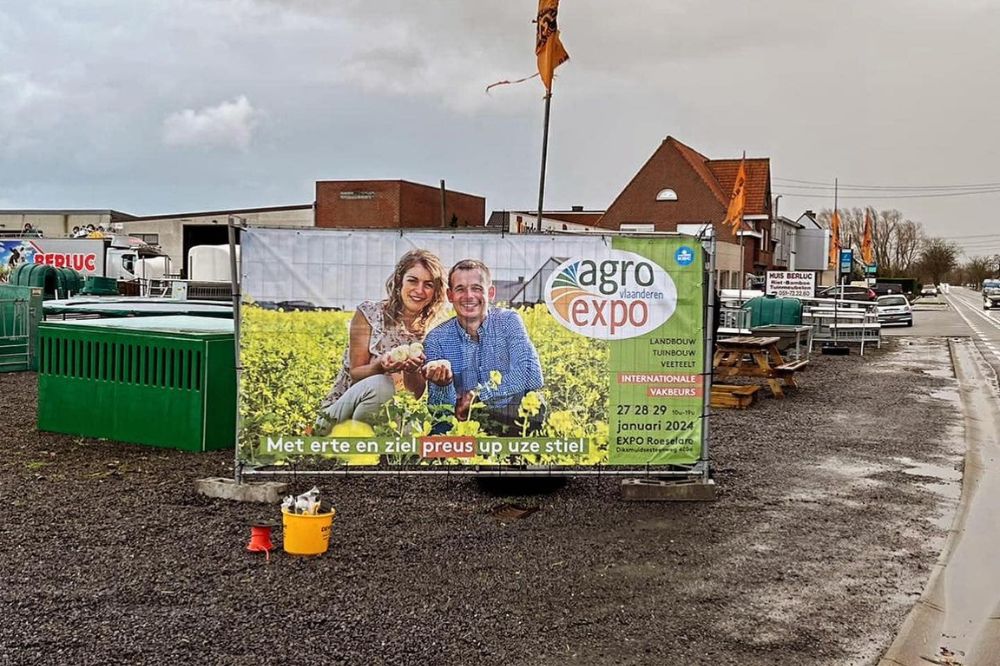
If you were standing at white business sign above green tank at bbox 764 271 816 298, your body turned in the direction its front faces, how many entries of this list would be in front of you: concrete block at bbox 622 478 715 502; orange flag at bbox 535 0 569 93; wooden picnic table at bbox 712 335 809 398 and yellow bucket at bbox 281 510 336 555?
4

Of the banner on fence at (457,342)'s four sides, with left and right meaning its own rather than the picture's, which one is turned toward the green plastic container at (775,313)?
back

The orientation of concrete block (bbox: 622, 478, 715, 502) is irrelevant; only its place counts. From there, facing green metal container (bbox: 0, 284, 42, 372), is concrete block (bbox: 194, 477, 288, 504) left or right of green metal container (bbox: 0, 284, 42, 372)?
left

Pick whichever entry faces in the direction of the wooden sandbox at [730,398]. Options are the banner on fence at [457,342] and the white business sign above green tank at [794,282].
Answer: the white business sign above green tank at [794,282]

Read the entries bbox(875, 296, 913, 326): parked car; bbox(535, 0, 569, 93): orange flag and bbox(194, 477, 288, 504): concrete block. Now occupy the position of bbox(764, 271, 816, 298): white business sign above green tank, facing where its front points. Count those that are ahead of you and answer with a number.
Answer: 2

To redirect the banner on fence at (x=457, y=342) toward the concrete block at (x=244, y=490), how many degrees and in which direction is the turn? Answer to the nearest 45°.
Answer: approximately 90° to its right

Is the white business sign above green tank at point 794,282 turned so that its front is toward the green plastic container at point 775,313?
yes

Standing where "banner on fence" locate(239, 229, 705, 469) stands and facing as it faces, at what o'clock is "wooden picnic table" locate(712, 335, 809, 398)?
The wooden picnic table is roughly at 7 o'clock from the banner on fence.

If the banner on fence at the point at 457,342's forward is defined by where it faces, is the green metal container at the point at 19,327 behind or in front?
behind

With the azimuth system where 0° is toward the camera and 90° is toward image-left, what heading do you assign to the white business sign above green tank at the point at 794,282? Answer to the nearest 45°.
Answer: approximately 0°

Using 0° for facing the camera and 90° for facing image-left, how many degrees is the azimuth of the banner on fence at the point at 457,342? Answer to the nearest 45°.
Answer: approximately 0°

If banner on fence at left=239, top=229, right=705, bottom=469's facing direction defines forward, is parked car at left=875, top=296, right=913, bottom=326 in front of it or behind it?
behind

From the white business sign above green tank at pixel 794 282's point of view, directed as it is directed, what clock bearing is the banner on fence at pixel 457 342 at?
the banner on fence at pixel 457 342 is roughly at 12 o'clock from the white business sign above green tank at pixel 794 282.

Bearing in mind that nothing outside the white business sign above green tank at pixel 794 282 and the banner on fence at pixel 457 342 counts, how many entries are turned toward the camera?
2
